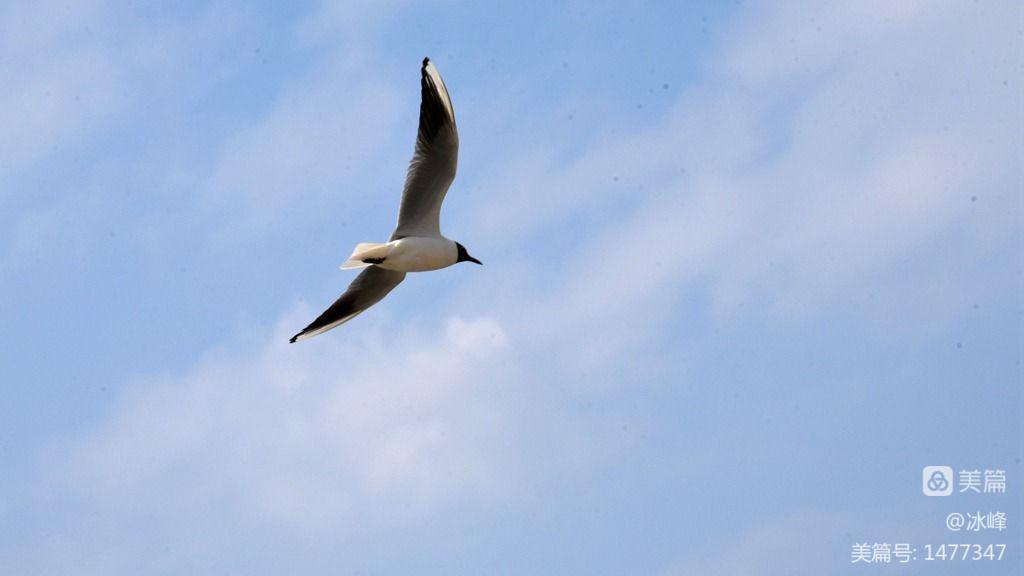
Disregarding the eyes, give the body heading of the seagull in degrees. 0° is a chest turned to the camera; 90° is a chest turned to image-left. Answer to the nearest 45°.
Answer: approximately 270°
